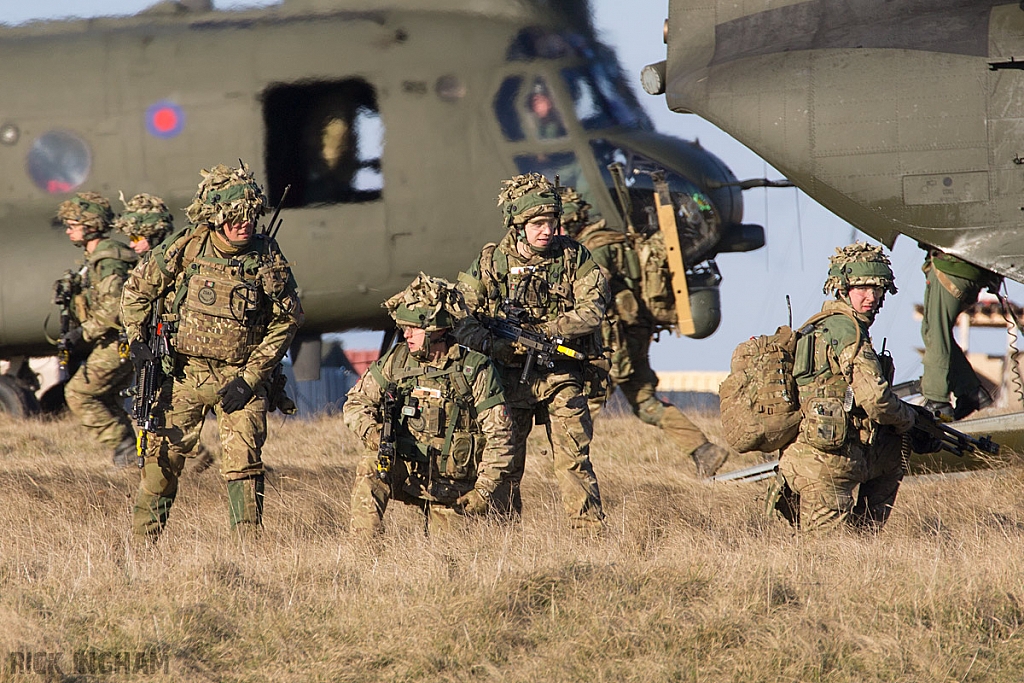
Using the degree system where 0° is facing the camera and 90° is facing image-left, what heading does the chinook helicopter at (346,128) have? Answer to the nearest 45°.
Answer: approximately 270°

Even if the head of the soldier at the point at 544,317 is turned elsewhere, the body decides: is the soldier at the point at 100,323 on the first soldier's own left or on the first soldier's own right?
on the first soldier's own right

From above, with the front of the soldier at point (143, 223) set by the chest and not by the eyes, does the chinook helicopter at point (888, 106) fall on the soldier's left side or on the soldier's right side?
on the soldier's left side

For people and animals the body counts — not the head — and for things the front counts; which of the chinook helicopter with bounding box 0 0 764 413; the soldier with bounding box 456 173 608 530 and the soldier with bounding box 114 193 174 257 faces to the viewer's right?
the chinook helicopter

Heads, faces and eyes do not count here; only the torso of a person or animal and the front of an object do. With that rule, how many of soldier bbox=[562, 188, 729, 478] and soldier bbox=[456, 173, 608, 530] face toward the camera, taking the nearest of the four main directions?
1

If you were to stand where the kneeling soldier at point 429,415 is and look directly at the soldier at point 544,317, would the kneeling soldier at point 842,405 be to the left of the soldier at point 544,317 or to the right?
right

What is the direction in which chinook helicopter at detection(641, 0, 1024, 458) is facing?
to the viewer's right

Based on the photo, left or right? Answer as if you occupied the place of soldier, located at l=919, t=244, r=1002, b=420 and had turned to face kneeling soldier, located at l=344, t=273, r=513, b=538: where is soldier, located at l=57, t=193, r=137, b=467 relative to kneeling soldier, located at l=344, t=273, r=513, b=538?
right

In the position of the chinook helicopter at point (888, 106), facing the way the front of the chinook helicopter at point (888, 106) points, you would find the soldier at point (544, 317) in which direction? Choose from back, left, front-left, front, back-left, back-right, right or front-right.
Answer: back-right

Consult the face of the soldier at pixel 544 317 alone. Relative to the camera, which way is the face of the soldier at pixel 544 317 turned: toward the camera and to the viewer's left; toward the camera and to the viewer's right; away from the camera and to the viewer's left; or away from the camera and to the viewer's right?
toward the camera and to the viewer's right

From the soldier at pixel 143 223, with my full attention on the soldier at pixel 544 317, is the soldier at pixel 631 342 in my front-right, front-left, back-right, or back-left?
front-left

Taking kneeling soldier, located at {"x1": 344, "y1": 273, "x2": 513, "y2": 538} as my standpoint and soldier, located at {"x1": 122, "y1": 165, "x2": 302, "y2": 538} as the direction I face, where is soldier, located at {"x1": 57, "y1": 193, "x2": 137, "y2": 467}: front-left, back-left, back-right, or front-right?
front-right

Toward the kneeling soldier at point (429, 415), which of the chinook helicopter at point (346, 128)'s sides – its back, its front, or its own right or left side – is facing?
right

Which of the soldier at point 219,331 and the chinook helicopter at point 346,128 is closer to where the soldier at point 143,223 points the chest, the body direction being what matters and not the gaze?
the soldier
